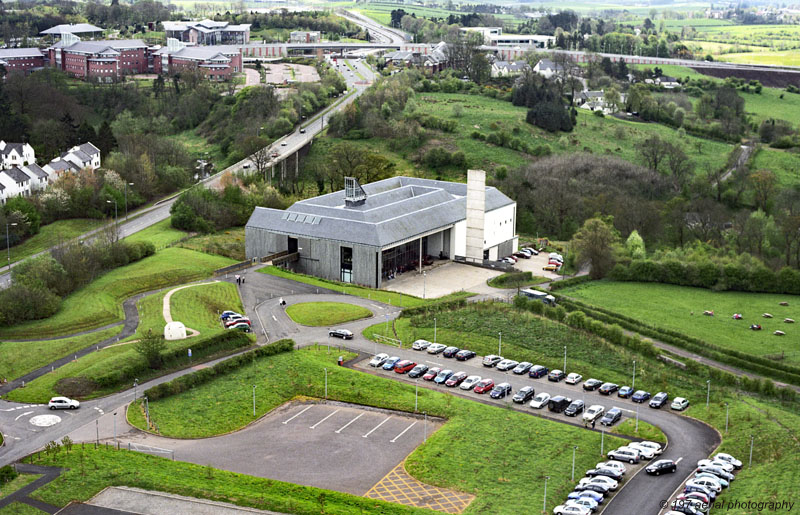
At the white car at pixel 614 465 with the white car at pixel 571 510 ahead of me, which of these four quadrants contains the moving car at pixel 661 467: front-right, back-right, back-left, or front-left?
back-left

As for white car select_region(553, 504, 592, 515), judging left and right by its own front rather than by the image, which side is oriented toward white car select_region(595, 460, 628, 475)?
right

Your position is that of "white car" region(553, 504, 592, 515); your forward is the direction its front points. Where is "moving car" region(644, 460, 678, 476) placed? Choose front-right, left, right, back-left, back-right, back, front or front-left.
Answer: back-right

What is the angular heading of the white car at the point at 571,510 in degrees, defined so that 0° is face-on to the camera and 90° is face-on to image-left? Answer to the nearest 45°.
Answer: approximately 90°

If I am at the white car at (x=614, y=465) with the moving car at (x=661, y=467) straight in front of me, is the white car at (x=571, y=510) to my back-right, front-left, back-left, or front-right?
back-right
